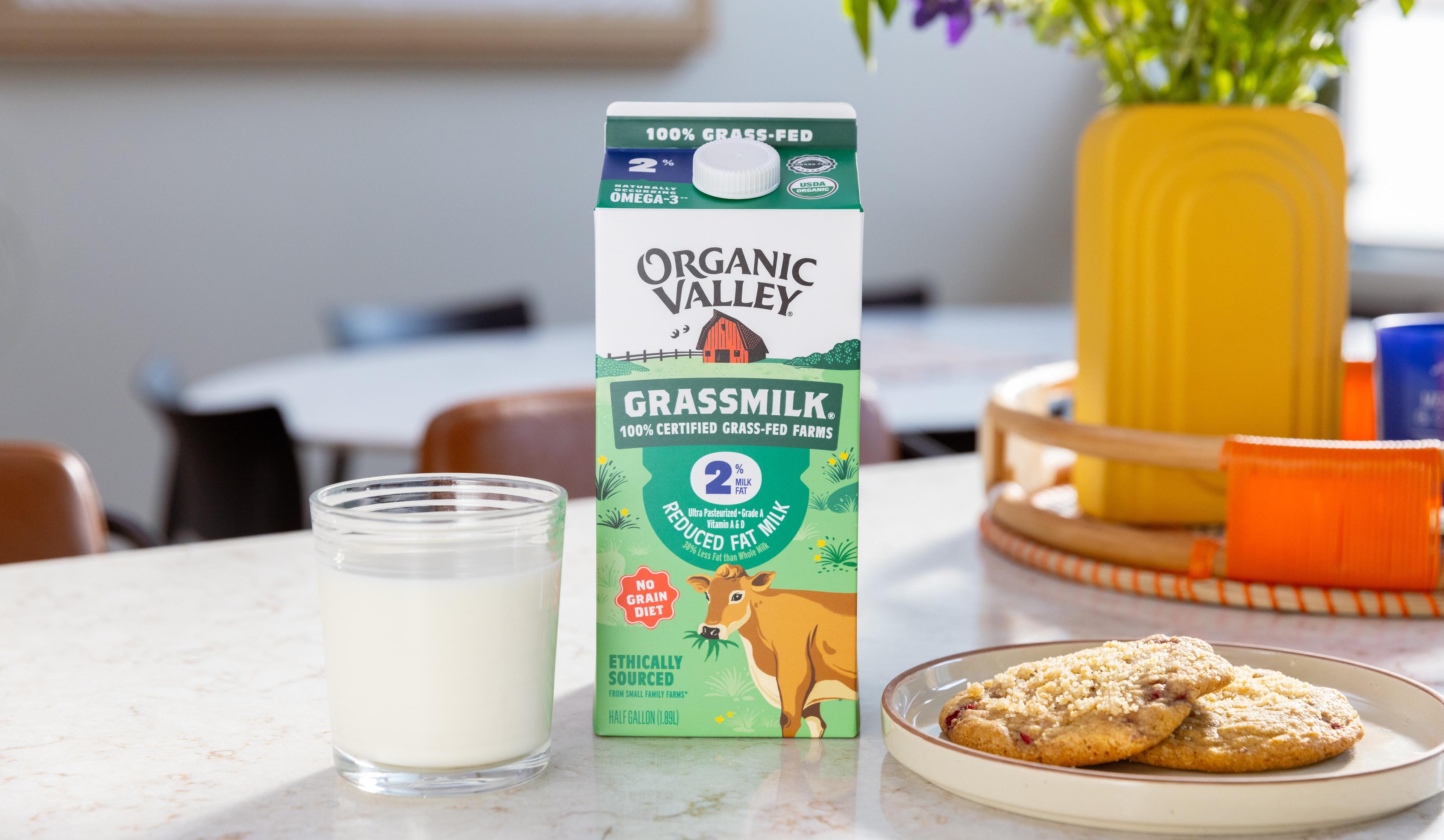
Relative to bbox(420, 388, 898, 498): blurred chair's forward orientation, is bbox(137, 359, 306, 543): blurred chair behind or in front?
behind
